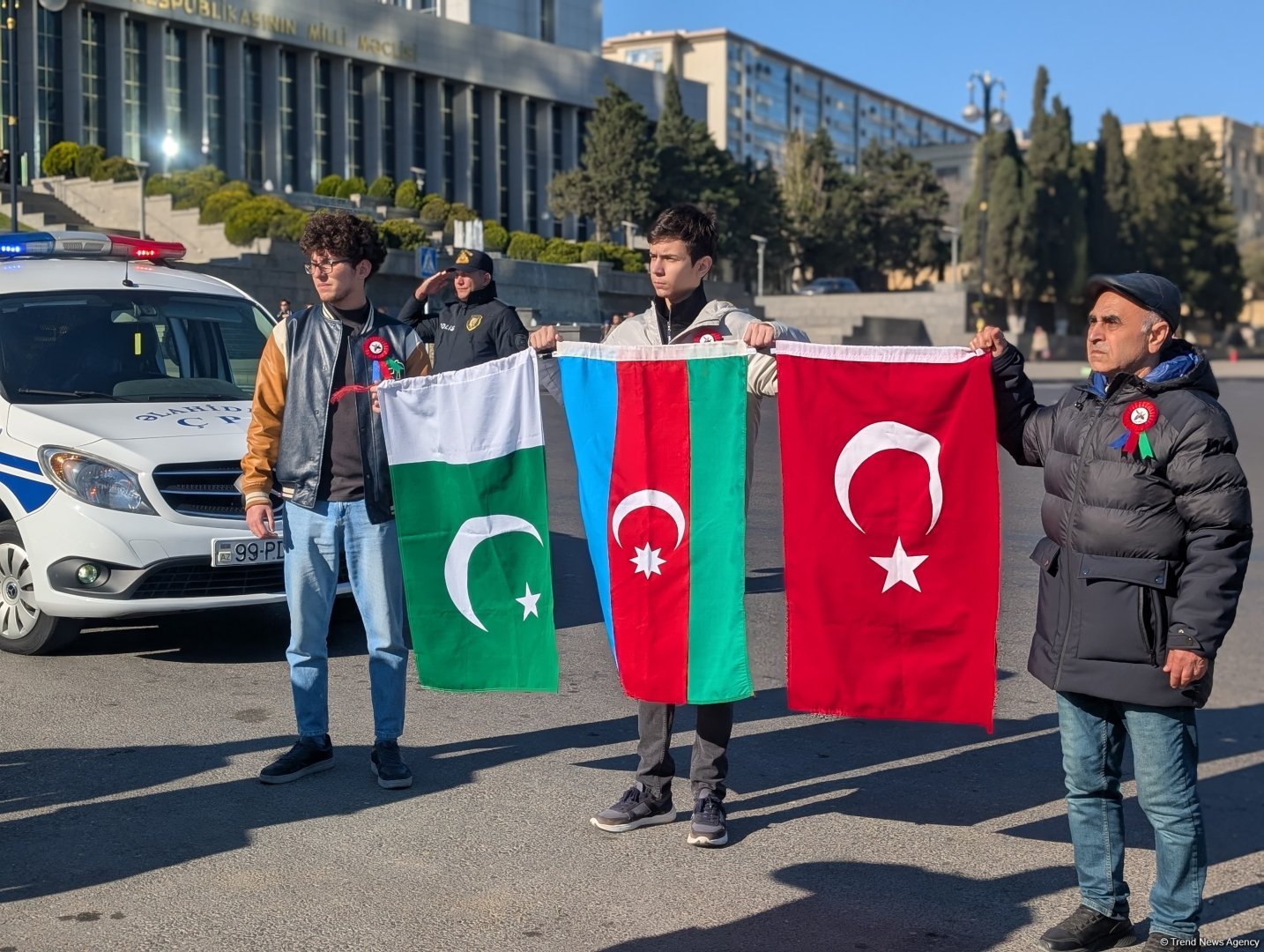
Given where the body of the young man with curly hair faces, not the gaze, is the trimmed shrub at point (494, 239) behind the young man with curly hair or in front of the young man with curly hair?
behind

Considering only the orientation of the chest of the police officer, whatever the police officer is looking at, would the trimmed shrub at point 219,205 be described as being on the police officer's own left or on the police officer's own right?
on the police officer's own right

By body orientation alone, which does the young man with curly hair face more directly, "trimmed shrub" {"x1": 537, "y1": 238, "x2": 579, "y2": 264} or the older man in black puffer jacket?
the older man in black puffer jacket

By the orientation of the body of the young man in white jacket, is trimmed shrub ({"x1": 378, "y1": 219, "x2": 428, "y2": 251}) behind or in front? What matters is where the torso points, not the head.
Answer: behind

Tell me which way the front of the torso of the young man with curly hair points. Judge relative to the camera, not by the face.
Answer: toward the camera

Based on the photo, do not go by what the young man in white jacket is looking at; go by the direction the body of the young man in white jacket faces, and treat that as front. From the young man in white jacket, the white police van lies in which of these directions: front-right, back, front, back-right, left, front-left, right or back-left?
back-right

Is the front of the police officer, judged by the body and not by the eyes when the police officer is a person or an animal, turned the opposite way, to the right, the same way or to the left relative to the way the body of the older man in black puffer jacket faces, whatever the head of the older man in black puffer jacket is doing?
the same way

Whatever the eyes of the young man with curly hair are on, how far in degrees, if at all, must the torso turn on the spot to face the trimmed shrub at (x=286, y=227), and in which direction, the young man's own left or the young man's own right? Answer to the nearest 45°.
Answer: approximately 180°

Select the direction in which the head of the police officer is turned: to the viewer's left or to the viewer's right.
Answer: to the viewer's left

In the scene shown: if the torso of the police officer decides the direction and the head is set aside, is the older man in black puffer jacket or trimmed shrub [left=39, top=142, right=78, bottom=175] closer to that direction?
the older man in black puffer jacket

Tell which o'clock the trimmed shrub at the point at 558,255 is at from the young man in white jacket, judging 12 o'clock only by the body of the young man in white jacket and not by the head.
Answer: The trimmed shrub is roughly at 6 o'clock from the young man in white jacket.

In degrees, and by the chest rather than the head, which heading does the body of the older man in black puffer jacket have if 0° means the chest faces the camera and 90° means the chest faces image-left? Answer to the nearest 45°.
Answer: approximately 45°

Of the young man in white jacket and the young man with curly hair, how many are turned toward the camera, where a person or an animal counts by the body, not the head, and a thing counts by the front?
2

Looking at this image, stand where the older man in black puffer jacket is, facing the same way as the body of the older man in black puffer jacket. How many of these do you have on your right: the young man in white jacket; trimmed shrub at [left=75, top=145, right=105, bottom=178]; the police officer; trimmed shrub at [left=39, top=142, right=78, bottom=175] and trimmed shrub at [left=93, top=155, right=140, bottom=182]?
5

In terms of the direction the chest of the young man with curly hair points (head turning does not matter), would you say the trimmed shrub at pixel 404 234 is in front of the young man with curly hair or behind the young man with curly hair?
behind

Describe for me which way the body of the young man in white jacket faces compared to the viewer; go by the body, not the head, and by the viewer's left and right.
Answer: facing the viewer
